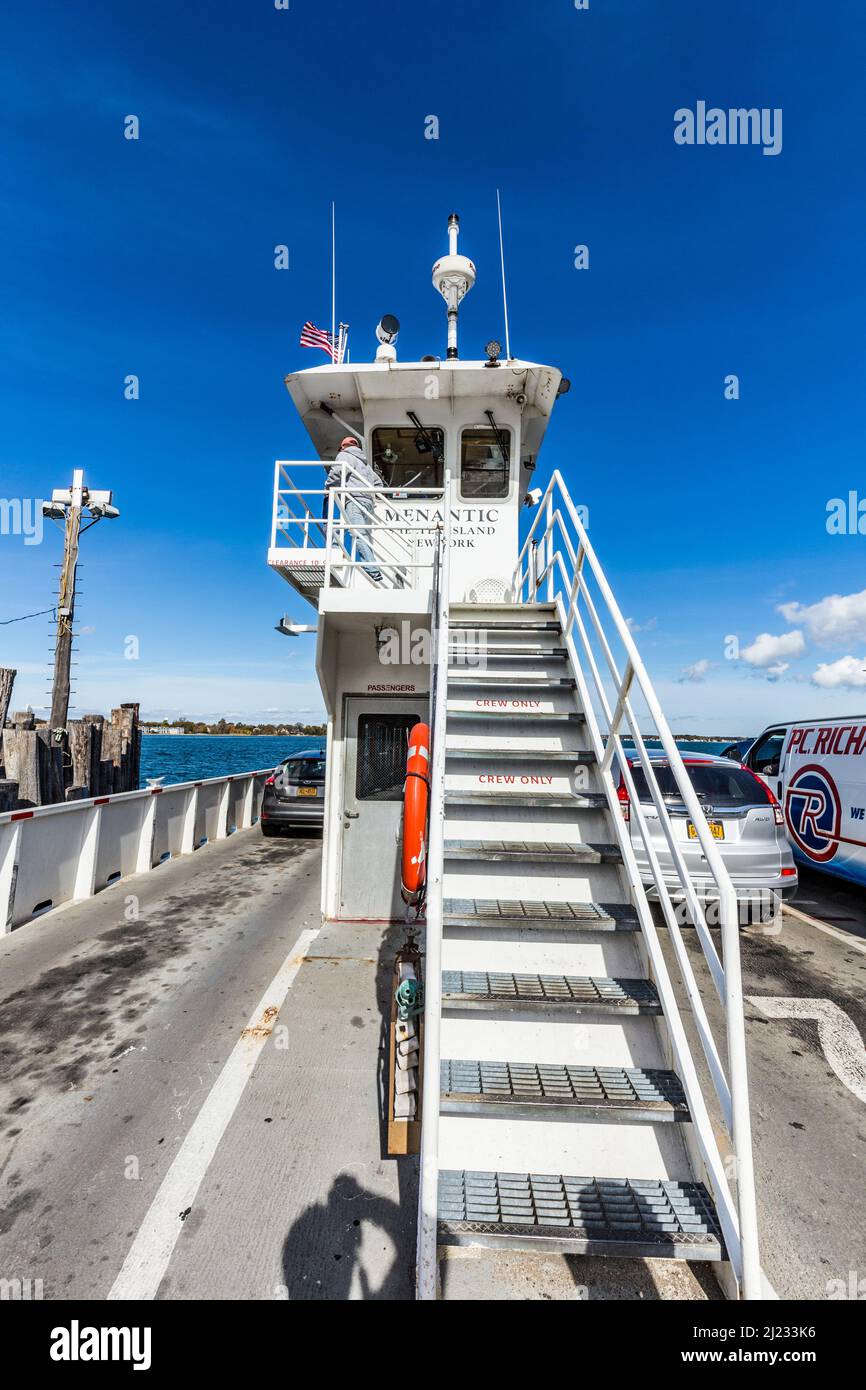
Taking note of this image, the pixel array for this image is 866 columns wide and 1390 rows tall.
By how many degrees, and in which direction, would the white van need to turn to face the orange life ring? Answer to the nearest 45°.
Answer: approximately 135° to its left

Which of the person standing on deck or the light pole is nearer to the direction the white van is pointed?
the light pole

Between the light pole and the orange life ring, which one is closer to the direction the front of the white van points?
the light pole

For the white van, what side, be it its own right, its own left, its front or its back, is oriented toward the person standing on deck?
left

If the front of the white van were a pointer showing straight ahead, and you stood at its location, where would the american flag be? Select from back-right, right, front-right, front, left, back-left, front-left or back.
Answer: left

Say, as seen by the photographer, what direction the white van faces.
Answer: facing away from the viewer and to the left of the viewer

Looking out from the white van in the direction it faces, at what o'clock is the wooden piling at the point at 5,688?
The wooden piling is roughly at 10 o'clock from the white van.
